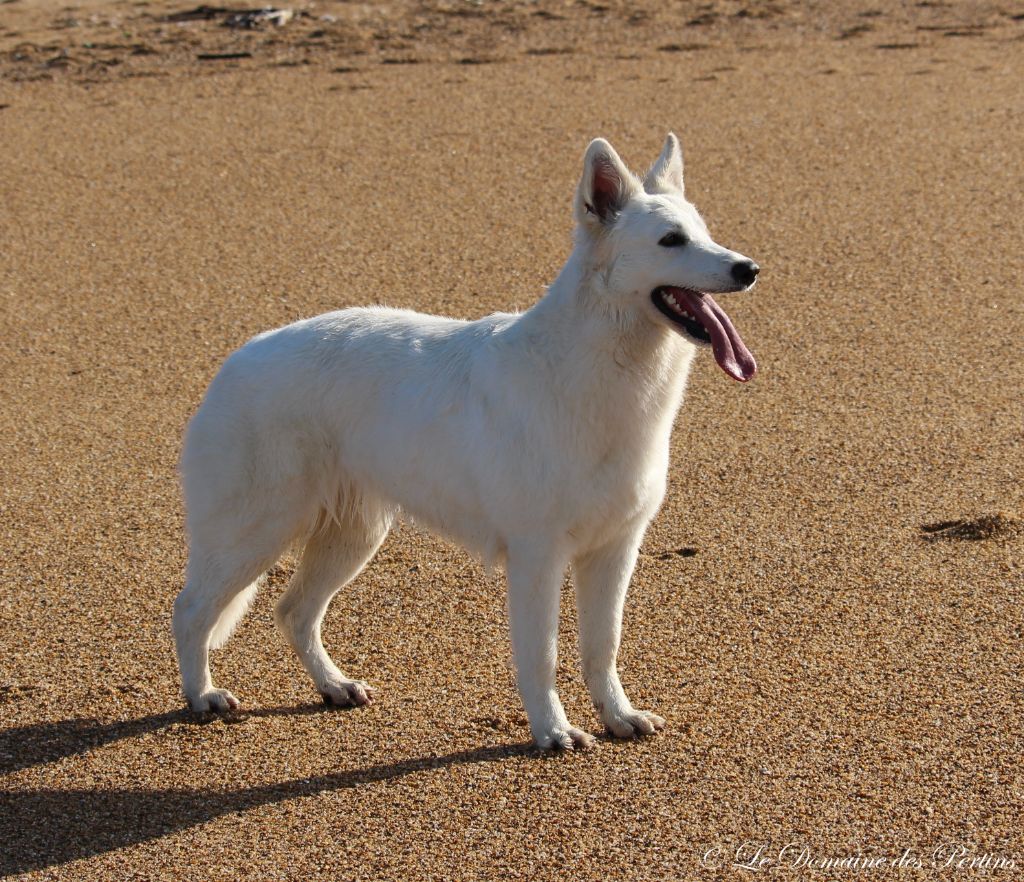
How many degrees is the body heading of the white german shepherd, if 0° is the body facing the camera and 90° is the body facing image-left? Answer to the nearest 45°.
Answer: approximately 315°
